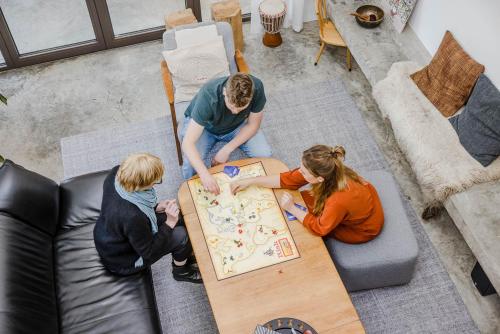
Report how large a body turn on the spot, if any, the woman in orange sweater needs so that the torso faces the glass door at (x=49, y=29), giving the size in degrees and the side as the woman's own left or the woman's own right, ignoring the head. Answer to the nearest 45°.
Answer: approximately 45° to the woman's own right

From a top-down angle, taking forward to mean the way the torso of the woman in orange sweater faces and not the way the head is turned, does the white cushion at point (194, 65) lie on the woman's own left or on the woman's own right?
on the woman's own right

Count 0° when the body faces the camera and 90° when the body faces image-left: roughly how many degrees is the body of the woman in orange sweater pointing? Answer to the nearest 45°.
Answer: approximately 90°

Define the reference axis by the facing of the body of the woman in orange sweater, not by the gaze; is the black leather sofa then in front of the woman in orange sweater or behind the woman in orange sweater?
in front

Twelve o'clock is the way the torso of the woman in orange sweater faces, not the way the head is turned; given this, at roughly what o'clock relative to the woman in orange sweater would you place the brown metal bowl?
The brown metal bowl is roughly at 3 o'clock from the woman in orange sweater.

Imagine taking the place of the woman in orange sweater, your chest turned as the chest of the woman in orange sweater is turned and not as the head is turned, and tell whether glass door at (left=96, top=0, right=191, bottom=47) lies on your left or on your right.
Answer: on your right

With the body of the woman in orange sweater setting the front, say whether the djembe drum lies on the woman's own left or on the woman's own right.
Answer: on the woman's own right

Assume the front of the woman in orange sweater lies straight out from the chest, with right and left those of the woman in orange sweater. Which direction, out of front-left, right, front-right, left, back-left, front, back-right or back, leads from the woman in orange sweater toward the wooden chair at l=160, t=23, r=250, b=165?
front-right

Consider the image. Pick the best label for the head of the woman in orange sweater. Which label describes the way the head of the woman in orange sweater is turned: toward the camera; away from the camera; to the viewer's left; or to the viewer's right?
to the viewer's left

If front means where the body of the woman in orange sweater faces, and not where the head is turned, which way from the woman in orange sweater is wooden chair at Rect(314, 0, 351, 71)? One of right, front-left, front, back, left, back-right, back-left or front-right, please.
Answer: right

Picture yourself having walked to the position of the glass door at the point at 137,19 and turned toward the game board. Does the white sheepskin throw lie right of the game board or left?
left
